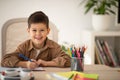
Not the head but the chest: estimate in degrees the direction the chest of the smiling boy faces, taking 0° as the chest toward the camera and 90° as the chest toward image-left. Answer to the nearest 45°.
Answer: approximately 0°

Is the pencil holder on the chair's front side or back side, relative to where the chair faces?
on the front side

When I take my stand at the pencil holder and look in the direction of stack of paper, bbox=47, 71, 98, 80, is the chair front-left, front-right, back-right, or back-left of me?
back-right
